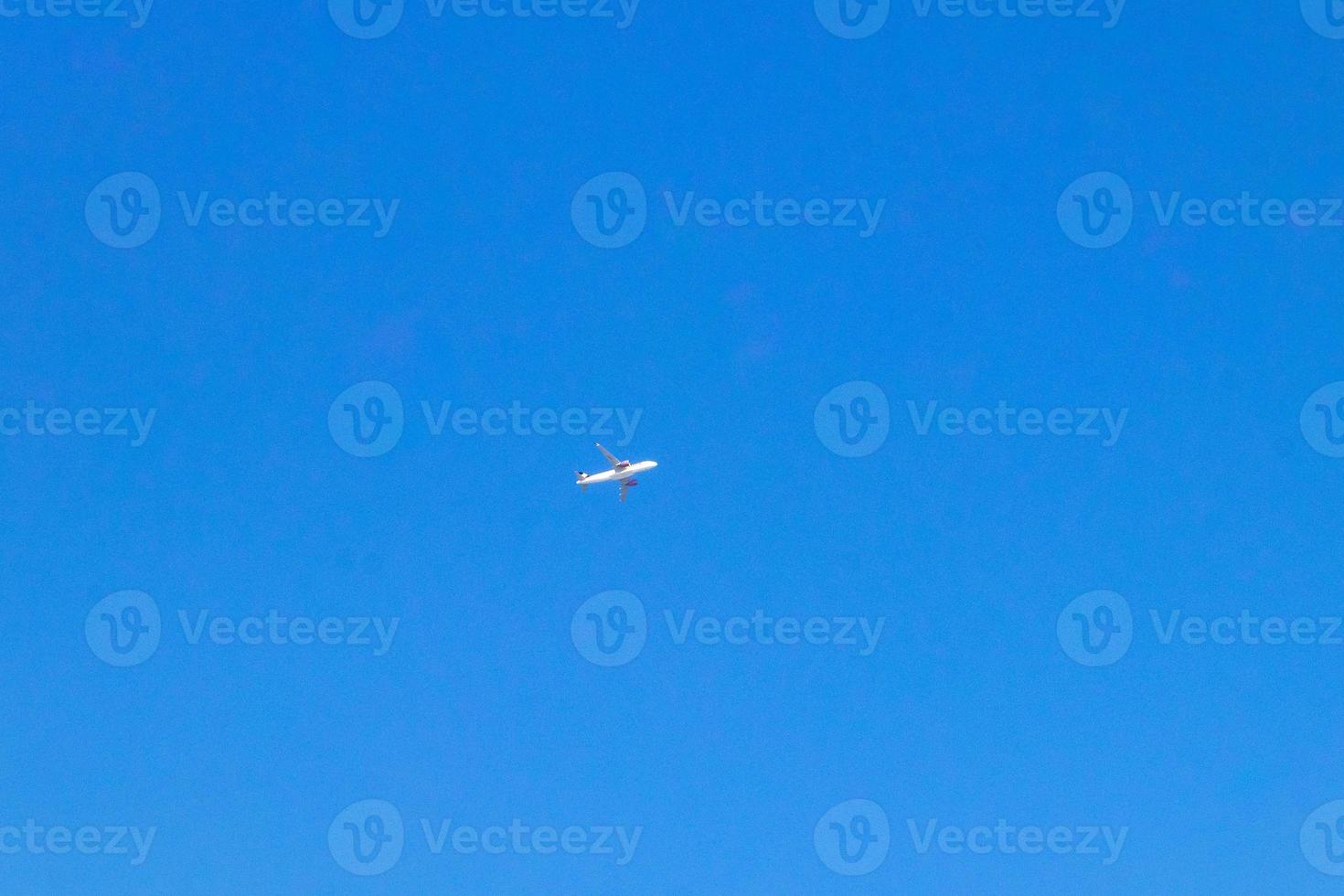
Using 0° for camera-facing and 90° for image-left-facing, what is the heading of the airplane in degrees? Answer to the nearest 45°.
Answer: approximately 270°
